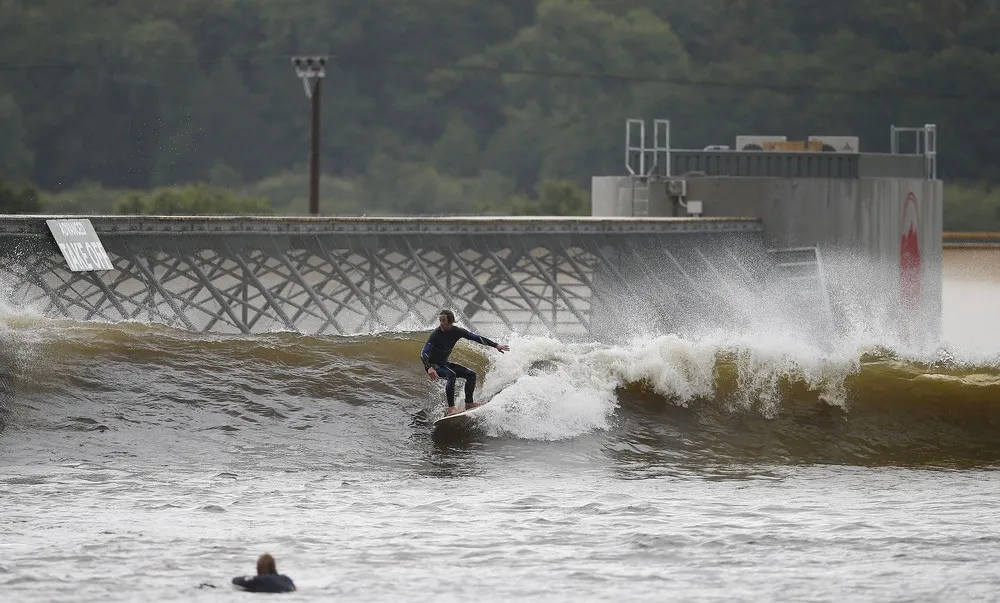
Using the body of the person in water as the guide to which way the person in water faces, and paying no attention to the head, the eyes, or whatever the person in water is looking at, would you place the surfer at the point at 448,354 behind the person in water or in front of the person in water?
in front

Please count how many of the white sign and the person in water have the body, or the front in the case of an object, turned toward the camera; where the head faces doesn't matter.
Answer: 1

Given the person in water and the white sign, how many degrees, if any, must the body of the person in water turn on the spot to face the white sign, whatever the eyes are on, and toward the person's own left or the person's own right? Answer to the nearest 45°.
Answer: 0° — they already face it

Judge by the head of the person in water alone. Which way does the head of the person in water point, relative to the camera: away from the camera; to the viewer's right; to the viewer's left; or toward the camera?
away from the camera

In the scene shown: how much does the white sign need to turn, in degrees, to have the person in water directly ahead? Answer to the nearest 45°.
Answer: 0° — it already faces them

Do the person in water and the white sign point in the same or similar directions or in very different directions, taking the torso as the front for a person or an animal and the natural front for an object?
very different directions

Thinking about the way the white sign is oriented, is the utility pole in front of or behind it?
behind

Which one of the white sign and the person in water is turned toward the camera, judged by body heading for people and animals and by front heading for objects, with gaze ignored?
the white sign

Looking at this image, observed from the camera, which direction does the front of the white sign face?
facing the viewer

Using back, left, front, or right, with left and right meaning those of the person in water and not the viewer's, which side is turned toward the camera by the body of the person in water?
back

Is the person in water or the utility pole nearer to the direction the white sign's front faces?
the person in water

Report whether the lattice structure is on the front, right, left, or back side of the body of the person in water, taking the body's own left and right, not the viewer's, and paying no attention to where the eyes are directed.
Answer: front

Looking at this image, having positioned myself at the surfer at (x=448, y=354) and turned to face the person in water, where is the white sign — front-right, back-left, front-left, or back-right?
back-right

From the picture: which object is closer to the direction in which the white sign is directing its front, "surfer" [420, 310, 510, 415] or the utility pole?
the surfer

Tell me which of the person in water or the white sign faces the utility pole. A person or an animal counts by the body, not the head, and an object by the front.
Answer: the person in water

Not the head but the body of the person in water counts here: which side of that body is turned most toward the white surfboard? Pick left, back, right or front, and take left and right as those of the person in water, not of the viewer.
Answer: front
